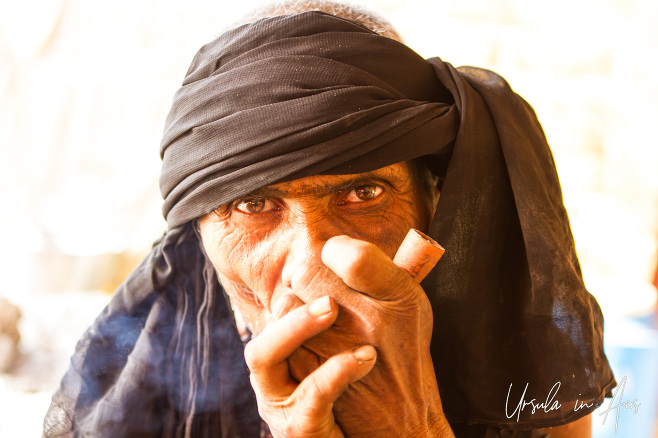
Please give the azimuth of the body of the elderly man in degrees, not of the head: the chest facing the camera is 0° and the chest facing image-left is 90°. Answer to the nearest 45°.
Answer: approximately 0°
